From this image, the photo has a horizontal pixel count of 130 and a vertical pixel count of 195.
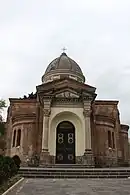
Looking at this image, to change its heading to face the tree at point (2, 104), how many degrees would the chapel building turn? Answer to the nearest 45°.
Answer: approximately 45° to its right

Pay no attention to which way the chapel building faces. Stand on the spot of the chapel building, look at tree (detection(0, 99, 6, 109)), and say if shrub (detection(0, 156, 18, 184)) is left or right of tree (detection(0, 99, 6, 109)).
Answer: left

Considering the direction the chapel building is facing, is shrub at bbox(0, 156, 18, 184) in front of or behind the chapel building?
in front

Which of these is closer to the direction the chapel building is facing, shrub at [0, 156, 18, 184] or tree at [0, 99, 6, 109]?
the shrub

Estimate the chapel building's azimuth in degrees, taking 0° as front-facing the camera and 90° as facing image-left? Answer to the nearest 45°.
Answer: approximately 0°
